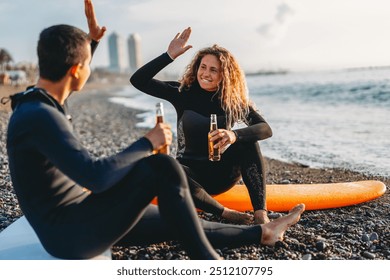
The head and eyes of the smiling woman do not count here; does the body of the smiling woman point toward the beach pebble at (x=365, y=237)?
no

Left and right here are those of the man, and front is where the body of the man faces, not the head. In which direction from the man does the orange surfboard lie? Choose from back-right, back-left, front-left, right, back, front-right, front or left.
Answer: front-left

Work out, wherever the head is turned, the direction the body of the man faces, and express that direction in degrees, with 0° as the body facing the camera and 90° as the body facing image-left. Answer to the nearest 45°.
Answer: approximately 270°

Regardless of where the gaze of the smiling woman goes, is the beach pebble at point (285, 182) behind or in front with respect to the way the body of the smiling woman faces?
behind

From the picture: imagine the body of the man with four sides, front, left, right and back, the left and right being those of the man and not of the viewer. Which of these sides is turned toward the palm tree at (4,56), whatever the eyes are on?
left

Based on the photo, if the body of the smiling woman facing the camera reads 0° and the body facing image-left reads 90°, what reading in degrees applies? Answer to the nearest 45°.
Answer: approximately 0°

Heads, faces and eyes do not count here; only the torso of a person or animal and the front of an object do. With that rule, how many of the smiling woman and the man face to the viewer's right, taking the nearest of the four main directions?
1

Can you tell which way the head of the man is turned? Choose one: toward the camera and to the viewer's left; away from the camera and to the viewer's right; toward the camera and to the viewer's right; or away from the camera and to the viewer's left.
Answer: away from the camera and to the viewer's right

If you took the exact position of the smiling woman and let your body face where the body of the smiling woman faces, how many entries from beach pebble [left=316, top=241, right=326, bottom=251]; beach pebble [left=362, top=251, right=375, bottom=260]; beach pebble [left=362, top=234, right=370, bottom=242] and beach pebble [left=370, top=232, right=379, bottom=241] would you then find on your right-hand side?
0

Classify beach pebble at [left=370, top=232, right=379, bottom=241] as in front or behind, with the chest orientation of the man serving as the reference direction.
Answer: in front

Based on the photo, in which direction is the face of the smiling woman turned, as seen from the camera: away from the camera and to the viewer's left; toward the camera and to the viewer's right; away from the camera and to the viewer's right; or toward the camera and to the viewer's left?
toward the camera and to the viewer's left

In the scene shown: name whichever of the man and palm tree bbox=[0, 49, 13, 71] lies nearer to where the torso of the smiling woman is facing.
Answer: the man
